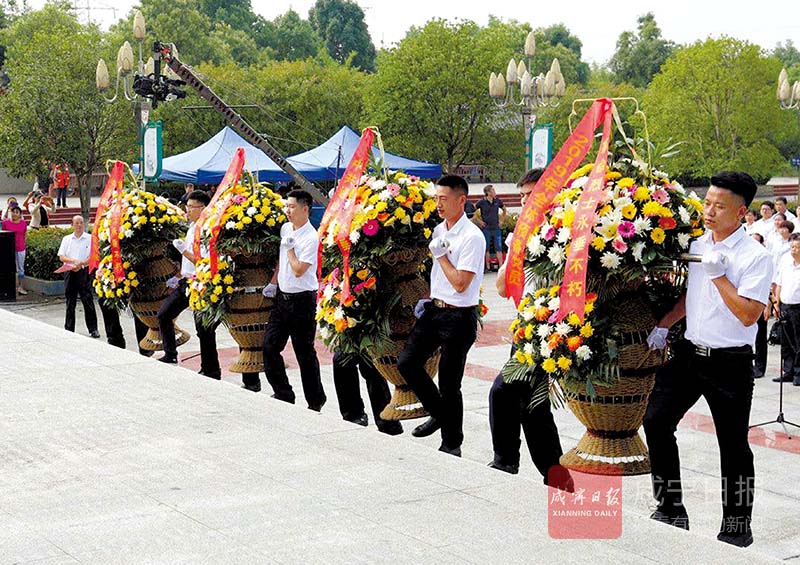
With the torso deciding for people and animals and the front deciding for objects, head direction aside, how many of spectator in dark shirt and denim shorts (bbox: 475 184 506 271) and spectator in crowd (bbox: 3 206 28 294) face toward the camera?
2

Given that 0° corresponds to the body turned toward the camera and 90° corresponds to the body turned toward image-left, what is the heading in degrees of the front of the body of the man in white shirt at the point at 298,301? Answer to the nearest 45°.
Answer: approximately 45°

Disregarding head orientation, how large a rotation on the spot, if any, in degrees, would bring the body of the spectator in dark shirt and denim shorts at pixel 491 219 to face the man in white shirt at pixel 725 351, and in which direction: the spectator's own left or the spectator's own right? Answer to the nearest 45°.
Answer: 0° — they already face them

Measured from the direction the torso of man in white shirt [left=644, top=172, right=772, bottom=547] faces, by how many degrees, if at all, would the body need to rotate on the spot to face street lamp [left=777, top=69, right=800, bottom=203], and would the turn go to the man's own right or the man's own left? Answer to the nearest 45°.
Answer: approximately 135° to the man's own right

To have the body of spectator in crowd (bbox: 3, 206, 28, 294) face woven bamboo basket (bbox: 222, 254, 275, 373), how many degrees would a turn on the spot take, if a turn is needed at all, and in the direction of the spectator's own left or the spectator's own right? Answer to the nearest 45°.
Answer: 0° — they already face it

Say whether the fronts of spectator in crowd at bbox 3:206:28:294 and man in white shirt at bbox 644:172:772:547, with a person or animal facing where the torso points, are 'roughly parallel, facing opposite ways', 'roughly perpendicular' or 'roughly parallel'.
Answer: roughly perpendicular

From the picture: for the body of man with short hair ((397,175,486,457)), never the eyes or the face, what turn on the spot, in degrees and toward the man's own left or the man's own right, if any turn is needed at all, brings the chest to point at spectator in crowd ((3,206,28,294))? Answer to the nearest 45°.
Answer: approximately 90° to the man's own right

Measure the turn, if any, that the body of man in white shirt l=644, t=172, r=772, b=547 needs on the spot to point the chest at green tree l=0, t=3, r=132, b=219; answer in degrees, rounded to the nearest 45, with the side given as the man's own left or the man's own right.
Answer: approximately 90° to the man's own right
